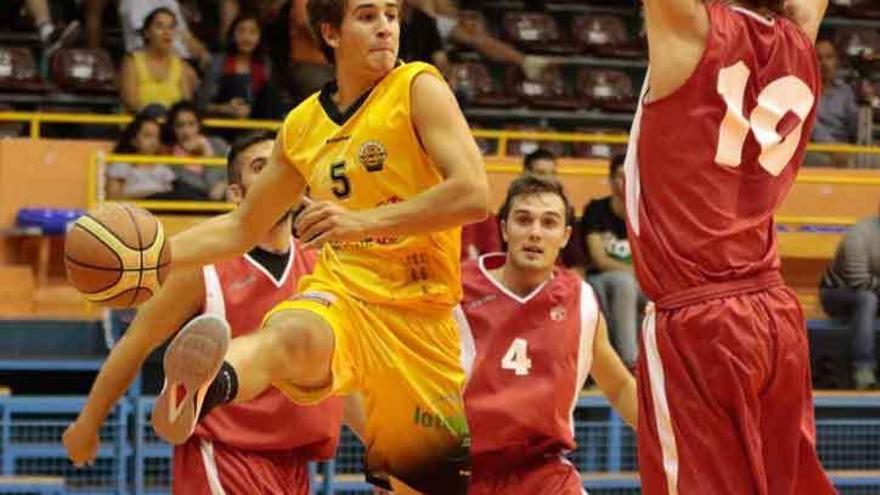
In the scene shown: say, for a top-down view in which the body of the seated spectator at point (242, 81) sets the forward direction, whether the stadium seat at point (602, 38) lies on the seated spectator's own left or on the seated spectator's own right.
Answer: on the seated spectator's own left

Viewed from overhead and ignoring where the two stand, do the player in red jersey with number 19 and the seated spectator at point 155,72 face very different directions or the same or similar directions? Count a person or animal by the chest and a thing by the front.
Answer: very different directions

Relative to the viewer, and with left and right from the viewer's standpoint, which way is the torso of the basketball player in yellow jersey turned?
facing the viewer and to the left of the viewer

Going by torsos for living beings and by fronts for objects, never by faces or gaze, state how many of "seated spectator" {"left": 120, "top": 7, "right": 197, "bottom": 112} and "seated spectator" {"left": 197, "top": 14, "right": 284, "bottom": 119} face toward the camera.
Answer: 2

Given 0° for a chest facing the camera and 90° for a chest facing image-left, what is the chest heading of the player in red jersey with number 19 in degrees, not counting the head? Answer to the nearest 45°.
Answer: approximately 135°

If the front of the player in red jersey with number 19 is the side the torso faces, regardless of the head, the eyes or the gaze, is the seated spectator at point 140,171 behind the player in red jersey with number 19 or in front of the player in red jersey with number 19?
in front

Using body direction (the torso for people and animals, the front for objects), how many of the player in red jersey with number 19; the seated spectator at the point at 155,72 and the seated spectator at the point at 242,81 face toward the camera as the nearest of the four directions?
2

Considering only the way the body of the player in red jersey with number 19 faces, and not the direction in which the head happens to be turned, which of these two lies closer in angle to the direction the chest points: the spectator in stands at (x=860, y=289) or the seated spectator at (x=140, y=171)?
the seated spectator

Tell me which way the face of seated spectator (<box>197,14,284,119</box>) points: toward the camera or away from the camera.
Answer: toward the camera

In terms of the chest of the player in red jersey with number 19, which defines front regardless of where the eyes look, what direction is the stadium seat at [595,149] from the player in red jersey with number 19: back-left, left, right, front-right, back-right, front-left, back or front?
front-right

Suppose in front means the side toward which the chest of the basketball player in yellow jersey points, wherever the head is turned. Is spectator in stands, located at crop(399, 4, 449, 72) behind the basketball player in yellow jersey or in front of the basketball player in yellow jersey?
behind

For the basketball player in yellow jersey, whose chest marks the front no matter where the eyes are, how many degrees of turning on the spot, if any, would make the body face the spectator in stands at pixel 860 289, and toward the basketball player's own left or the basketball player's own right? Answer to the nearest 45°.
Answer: approximately 180°

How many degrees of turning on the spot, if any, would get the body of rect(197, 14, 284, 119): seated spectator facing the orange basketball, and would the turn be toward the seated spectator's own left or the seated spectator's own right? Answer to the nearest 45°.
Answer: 0° — they already face it

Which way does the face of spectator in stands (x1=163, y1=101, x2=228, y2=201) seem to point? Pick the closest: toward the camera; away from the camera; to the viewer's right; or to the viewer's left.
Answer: toward the camera

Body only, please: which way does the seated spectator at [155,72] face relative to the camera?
toward the camera
